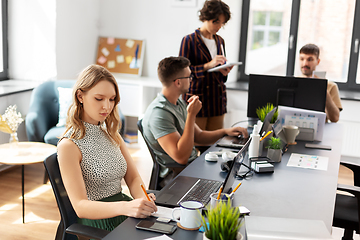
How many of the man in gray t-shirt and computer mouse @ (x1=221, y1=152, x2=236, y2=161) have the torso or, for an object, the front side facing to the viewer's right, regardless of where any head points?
2

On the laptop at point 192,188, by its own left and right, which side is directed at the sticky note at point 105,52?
right

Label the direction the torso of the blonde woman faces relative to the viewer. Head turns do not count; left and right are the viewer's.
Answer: facing the viewer and to the right of the viewer

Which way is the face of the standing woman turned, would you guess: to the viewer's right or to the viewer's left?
to the viewer's right

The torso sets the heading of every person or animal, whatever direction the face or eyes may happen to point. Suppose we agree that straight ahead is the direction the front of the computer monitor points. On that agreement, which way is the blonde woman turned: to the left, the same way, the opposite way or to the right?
to the right

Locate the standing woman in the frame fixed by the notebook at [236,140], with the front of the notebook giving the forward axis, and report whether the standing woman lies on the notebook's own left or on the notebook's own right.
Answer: on the notebook's own right

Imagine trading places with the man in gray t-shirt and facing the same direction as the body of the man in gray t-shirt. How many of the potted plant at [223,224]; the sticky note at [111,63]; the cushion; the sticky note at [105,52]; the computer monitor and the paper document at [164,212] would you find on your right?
2

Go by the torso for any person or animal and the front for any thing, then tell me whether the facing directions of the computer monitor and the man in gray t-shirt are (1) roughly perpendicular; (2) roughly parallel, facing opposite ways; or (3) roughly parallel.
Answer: roughly perpendicular

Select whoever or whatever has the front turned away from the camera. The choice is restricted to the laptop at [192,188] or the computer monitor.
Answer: the computer monitor

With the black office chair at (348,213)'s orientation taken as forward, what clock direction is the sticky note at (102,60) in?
The sticky note is roughly at 1 o'clock from the black office chair.

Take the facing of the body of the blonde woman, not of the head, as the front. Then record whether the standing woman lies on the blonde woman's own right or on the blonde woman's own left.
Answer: on the blonde woman's own left

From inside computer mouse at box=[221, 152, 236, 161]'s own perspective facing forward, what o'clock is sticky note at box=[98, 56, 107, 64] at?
The sticky note is roughly at 8 o'clock from the computer mouse.

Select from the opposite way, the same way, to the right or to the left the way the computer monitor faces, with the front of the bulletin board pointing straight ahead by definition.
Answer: the opposite way

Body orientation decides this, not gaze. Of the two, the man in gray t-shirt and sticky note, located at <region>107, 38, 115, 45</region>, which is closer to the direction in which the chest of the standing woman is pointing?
the man in gray t-shirt

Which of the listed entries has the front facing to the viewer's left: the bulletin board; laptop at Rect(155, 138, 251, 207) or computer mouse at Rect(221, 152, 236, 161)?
the laptop

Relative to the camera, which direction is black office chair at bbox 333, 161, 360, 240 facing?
to the viewer's left

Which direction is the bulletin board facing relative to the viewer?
toward the camera

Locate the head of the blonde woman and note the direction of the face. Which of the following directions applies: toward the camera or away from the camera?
toward the camera

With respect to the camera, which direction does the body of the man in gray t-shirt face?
to the viewer's right

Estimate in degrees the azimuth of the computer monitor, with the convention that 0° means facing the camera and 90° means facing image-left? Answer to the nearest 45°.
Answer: approximately 180°

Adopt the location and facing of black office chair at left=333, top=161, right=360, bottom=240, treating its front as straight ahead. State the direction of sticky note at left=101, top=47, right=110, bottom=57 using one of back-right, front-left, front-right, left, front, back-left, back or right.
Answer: front-right
